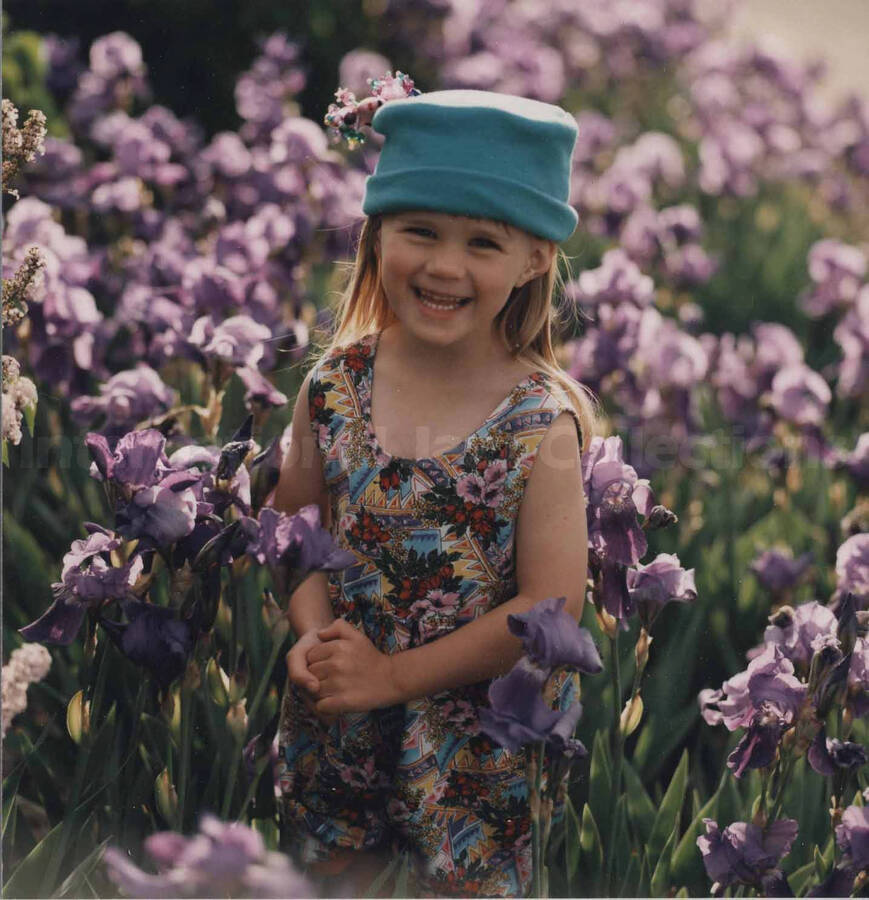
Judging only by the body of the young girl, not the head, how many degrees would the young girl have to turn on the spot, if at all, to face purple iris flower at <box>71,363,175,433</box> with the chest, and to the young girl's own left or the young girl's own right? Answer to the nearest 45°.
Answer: approximately 90° to the young girl's own right

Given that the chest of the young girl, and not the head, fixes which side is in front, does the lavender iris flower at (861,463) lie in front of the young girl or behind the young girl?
behind

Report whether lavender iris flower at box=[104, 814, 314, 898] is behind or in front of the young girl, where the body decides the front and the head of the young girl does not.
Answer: in front

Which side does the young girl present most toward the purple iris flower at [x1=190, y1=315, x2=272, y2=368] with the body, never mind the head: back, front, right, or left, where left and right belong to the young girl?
right

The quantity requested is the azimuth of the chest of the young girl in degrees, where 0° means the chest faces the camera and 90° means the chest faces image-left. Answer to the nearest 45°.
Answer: approximately 45°
